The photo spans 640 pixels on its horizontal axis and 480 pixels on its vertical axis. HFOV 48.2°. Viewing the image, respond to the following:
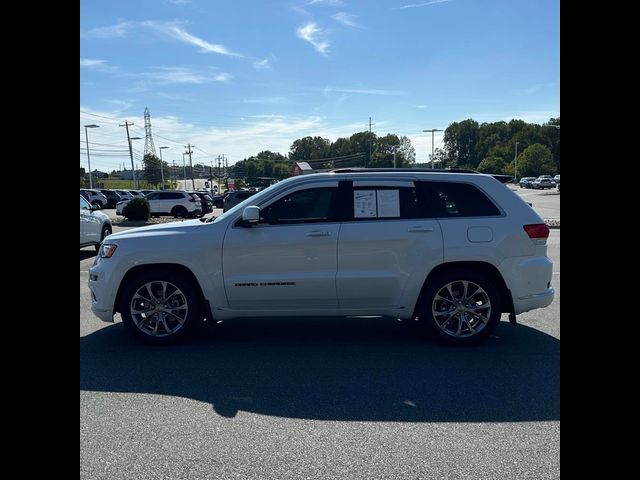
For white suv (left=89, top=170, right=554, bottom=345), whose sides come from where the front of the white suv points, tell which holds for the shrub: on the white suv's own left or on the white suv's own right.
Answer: on the white suv's own right

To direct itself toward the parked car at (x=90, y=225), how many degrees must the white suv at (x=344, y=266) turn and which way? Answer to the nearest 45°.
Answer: approximately 45° to its right

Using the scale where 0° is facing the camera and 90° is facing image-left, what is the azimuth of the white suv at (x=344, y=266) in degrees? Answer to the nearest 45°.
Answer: approximately 90°

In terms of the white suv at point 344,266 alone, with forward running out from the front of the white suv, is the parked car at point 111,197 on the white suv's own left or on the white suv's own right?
on the white suv's own right

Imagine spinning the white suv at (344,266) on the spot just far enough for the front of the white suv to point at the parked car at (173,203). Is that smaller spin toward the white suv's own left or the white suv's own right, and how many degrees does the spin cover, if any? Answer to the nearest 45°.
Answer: approximately 90° to the white suv's own right
